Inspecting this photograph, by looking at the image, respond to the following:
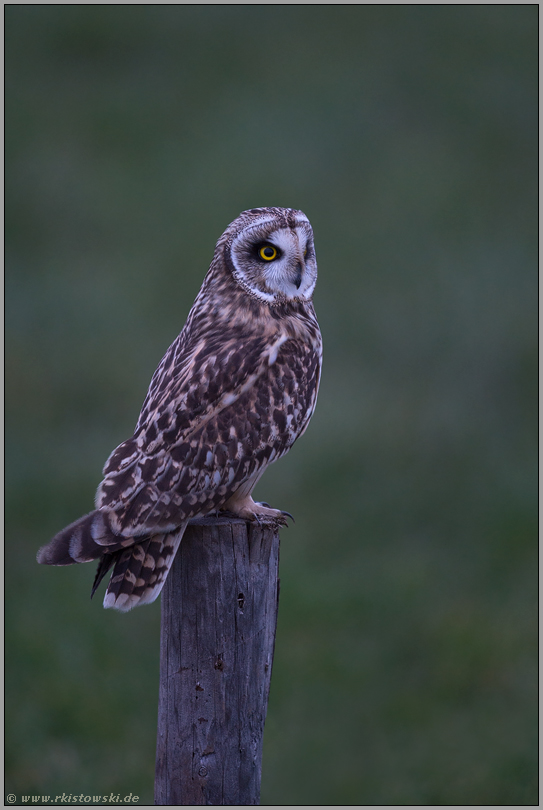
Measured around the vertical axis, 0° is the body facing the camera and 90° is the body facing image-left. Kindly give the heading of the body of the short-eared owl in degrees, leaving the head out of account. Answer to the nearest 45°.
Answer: approximately 270°
